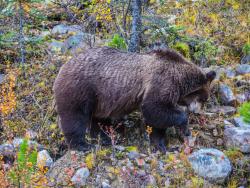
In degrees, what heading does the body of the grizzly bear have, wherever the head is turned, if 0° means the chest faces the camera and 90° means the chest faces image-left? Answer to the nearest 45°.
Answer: approximately 270°

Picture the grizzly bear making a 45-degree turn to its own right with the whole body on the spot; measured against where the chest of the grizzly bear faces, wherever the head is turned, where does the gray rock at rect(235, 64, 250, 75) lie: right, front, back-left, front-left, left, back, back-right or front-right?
left

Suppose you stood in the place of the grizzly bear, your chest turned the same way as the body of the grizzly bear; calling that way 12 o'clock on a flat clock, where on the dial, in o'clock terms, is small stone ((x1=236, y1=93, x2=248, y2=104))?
The small stone is roughly at 11 o'clock from the grizzly bear.

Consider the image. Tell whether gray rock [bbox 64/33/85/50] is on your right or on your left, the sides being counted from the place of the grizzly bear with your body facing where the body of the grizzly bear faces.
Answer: on your left

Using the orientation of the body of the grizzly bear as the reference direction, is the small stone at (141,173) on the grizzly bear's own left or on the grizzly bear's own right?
on the grizzly bear's own right

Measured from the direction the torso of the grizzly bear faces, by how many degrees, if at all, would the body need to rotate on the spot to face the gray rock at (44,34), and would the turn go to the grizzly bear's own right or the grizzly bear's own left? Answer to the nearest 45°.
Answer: approximately 135° to the grizzly bear's own left

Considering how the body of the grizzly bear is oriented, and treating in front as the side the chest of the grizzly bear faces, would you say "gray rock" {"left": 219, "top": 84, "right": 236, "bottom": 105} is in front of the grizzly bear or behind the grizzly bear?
in front

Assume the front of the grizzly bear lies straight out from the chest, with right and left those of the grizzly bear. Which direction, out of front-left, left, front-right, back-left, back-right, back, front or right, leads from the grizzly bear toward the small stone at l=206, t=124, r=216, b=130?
front

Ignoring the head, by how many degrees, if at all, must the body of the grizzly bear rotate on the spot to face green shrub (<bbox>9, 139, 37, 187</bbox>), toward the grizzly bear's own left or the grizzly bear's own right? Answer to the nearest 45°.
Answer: approximately 135° to the grizzly bear's own right

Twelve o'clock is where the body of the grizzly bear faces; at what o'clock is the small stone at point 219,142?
The small stone is roughly at 12 o'clock from the grizzly bear.

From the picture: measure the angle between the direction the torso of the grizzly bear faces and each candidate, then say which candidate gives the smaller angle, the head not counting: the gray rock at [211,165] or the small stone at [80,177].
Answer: the gray rock

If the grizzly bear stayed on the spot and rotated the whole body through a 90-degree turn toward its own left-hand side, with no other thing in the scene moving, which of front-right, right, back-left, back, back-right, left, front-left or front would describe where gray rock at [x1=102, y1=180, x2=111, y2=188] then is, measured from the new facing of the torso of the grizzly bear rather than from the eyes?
back

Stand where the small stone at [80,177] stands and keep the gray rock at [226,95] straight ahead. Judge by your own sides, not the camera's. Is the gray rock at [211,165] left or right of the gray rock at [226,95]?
right
